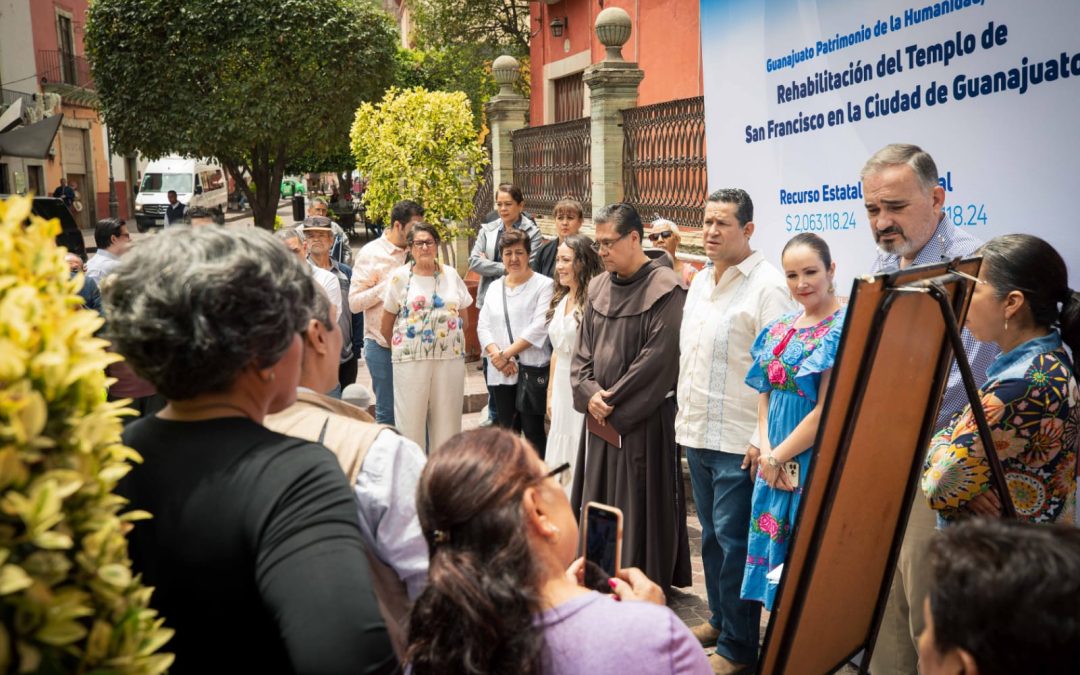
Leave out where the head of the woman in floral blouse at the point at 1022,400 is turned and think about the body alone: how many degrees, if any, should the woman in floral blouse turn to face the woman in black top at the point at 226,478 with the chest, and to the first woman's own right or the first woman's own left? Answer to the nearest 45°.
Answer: approximately 45° to the first woman's own left

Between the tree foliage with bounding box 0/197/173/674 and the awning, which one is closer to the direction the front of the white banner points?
the tree foliage

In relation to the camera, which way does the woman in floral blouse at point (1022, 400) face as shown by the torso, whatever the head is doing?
to the viewer's left

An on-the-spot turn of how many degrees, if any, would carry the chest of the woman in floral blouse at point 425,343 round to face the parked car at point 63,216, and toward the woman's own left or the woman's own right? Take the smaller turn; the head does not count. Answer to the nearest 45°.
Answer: approximately 135° to the woman's own right

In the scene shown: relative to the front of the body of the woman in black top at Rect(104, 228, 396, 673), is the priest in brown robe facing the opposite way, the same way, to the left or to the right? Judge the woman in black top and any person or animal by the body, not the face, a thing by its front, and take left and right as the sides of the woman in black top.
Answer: the opposite way

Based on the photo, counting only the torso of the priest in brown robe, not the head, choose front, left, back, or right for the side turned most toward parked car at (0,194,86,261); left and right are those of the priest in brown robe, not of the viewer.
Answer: right

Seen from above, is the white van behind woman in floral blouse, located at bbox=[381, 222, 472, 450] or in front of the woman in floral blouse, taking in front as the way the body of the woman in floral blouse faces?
behind

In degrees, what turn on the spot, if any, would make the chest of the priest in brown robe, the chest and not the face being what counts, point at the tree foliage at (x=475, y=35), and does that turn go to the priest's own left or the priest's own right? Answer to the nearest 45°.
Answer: approximately 135° to the priest's own right

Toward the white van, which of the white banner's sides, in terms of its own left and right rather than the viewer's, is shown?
right

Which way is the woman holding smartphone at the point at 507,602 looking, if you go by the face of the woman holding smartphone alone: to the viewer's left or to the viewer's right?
to the viewer's right
